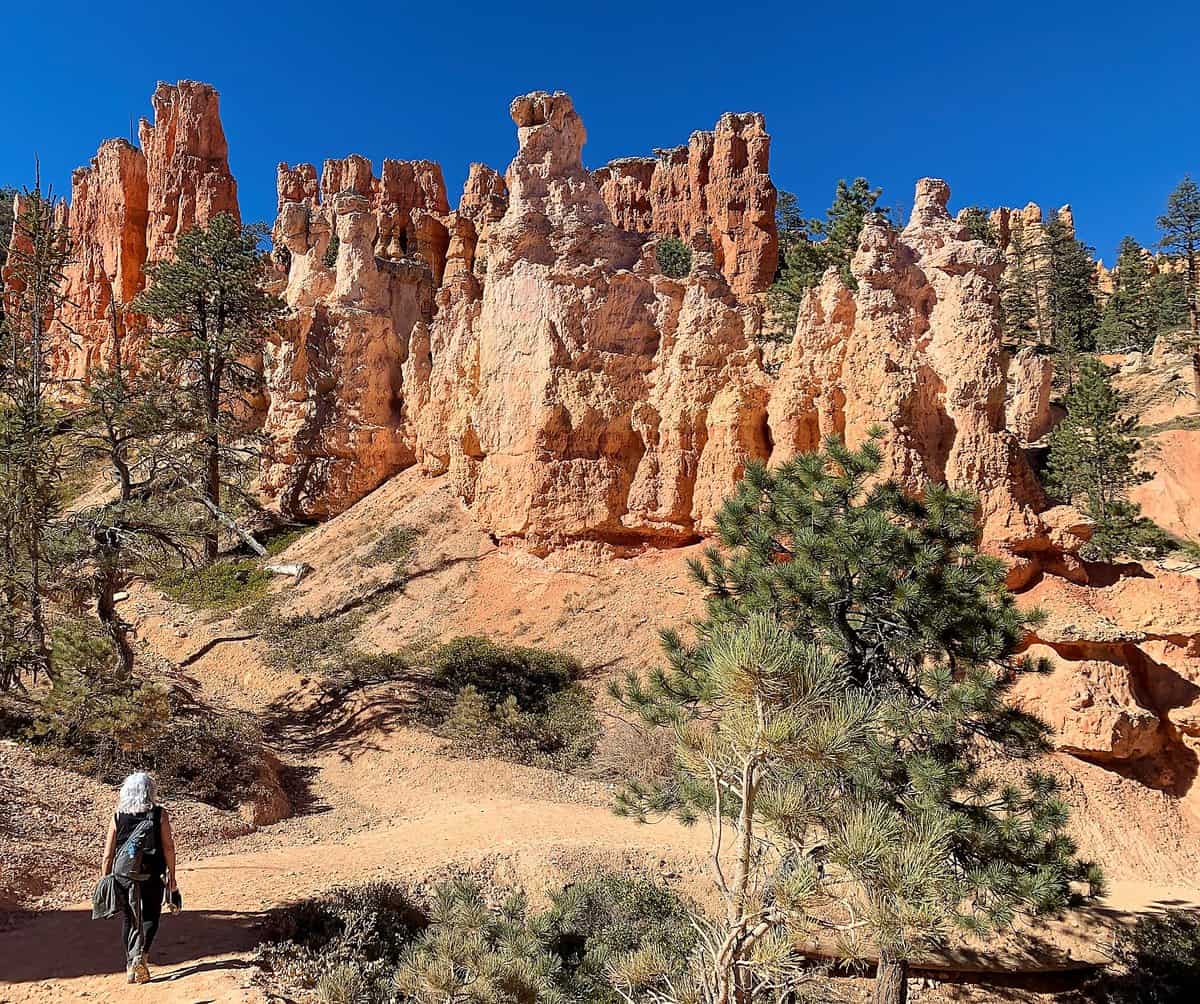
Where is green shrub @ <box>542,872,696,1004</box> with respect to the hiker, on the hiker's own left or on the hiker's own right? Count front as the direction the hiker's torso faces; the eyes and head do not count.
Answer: on the hiker's own right

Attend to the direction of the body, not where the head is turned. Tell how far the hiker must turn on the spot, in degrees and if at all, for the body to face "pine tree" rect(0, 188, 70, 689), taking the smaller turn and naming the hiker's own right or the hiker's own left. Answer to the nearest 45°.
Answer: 0° — they already face it

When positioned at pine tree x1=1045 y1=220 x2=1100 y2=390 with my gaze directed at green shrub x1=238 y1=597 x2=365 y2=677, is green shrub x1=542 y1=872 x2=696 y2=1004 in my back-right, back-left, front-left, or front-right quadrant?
front-left

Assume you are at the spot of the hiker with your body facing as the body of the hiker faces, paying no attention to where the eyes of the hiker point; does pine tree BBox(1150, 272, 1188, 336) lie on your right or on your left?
on your right

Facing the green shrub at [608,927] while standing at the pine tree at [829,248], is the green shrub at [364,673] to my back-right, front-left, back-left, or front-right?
front-right

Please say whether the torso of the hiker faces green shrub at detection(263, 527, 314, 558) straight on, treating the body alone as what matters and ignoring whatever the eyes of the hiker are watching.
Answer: yes

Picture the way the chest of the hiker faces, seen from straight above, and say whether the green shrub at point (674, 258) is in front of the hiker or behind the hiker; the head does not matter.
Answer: in front

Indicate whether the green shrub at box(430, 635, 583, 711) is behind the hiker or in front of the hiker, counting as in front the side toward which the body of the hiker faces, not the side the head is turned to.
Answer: in front

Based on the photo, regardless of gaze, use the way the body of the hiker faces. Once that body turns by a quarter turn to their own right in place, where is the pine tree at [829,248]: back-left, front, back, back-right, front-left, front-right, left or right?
front-left

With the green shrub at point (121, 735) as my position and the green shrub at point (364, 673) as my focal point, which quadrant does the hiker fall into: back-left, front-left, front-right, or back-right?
back-right

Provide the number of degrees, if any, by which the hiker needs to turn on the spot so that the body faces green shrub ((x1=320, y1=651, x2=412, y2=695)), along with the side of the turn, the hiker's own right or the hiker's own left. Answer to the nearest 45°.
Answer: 0° — they already face it

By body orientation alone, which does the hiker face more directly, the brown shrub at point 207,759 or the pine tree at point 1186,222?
the brown shrub

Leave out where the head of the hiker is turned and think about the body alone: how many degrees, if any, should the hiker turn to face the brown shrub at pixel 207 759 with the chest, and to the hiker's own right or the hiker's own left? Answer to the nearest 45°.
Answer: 0° — they already face it

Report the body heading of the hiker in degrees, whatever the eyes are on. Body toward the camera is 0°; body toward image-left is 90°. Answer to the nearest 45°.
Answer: approximately 180°

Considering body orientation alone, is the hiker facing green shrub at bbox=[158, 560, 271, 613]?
yes

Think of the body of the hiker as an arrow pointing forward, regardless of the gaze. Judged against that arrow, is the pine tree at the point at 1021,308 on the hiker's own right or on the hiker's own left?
on the hiker's own right

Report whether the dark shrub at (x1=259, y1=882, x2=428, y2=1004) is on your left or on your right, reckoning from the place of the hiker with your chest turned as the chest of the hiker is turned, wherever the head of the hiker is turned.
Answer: on your right
